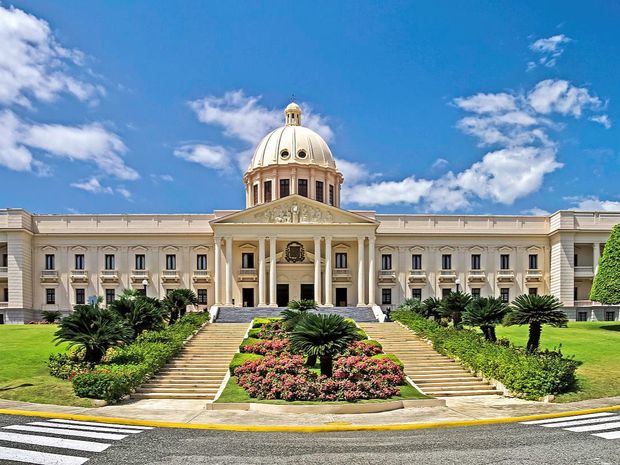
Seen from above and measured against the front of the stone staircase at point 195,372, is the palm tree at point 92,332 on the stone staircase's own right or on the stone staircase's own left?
on the stone staircase's own right

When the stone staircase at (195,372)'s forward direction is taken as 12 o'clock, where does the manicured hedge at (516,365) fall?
The manicured hedge is roughly at 10 o'clock from the stone staircase.

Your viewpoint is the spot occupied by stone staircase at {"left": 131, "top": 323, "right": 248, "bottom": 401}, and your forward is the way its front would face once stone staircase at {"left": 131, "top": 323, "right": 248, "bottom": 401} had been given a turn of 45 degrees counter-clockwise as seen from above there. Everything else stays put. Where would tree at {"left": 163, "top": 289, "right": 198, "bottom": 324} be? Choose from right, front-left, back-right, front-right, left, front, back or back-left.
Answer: back-left

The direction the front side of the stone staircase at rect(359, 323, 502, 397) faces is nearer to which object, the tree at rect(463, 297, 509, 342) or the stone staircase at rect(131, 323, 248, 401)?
the stone staircase

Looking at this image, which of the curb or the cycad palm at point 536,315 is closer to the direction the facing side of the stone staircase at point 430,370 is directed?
the curb

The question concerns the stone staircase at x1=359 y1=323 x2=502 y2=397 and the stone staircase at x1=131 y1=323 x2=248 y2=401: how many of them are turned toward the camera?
2

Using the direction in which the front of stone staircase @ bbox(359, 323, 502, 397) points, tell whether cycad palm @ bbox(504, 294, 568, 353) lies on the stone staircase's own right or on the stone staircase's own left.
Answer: on the stone staircase's own left

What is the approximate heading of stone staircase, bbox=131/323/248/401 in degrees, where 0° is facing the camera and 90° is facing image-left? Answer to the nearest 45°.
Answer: approximately 0°

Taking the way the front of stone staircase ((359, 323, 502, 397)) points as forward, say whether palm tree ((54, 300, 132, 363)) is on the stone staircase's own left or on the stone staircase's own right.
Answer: on the stone staircase's own right

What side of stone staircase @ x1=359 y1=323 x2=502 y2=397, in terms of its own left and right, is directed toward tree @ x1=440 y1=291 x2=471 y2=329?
back

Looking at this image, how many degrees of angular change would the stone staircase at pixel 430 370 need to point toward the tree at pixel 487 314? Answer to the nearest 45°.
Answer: approximately 135° to its left
